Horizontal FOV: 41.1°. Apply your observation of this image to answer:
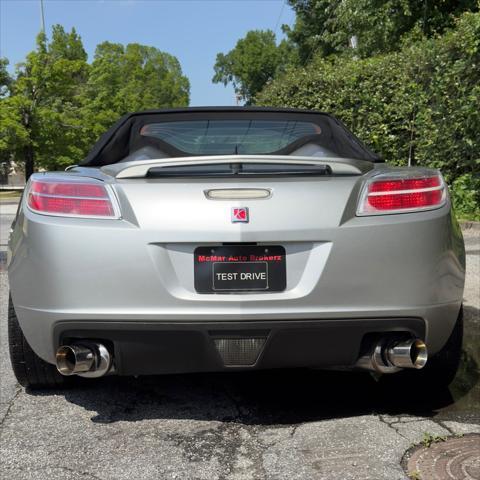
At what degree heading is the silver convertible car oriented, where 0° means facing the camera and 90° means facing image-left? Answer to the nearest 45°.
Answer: approximately 180°

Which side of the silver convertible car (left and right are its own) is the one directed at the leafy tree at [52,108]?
front

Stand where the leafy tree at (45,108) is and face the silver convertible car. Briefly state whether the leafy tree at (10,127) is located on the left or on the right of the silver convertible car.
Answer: right

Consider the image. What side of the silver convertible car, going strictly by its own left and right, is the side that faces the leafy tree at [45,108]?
front

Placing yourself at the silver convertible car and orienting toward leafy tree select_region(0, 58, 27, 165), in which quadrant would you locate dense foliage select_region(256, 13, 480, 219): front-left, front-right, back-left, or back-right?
front-right

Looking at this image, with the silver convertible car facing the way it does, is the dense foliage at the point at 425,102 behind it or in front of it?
in front

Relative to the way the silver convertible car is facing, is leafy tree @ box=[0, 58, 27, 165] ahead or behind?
ahead
